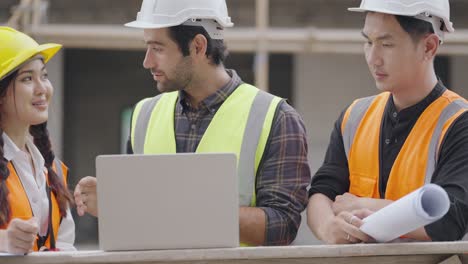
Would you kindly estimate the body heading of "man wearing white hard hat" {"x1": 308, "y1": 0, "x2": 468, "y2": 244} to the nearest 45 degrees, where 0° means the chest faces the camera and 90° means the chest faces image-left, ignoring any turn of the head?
approximately 45°

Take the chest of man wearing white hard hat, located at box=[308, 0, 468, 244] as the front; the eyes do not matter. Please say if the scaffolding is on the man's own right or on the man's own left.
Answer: on the man's own right

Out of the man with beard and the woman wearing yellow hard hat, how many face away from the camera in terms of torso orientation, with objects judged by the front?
0

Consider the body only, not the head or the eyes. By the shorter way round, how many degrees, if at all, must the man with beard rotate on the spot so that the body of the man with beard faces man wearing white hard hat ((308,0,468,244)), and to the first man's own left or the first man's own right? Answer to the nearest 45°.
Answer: approximately 90° to the first man's own left

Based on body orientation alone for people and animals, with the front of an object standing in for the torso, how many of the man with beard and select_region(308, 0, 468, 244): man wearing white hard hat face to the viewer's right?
0

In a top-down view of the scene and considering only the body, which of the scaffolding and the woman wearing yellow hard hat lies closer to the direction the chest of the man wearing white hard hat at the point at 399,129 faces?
the woman wearing yellow hard hat

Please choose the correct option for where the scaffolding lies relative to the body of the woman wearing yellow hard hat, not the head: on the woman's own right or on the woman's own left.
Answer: on the woman's own left

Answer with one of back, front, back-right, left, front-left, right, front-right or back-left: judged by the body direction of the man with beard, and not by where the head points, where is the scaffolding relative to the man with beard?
back-right

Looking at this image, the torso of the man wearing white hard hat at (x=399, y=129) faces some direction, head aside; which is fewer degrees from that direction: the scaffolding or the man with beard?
the man with beard

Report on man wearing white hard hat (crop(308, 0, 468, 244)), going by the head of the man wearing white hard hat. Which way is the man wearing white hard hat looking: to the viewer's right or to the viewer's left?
to the viewer's left
